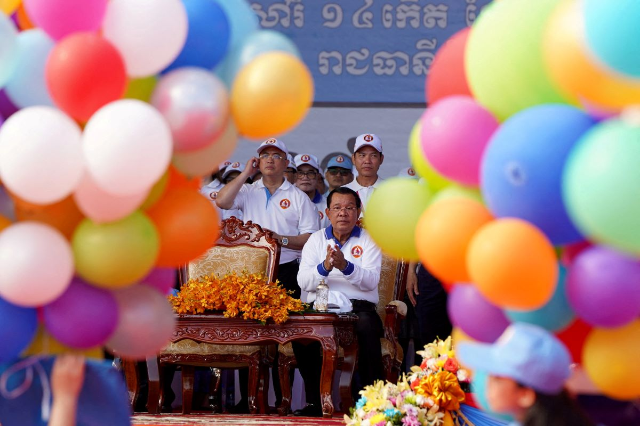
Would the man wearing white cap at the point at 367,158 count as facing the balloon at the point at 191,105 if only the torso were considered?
yes

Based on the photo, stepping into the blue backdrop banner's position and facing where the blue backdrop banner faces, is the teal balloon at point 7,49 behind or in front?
in front

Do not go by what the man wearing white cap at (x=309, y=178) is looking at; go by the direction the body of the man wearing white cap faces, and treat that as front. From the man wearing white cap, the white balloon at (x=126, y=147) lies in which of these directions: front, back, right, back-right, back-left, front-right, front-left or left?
front

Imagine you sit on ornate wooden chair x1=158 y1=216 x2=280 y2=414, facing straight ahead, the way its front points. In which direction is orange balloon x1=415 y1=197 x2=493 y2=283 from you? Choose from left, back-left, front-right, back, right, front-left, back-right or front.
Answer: front-left

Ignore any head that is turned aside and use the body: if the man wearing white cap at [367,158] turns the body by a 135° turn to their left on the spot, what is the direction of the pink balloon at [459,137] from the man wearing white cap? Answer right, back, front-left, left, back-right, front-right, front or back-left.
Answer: back-right

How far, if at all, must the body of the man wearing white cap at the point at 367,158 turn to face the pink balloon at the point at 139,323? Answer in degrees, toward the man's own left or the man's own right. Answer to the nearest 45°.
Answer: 0° — they already face it

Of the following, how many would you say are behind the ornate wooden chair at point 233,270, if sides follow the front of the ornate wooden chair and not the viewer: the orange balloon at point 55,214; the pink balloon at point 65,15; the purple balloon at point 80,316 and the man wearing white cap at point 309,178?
1

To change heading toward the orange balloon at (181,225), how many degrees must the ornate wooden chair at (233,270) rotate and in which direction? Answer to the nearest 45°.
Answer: approximately 45° to its left

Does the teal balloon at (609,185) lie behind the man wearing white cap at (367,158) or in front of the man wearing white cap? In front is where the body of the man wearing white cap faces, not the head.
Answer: in front

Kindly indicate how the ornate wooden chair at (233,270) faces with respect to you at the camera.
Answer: facing the viewer and to the left of the viewer

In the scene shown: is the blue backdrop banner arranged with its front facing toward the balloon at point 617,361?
yes

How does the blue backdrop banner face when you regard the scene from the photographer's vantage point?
facing the viewer

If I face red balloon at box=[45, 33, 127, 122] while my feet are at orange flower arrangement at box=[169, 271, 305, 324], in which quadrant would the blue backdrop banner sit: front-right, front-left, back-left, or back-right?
back-left

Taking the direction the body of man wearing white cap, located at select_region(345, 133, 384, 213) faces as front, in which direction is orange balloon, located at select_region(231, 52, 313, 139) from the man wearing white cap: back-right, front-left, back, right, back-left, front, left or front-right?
front

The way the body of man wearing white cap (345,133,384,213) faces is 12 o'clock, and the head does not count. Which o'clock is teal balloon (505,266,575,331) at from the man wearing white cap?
The teal balloon is roughly at 12 o'clock from the man wearing white cap.

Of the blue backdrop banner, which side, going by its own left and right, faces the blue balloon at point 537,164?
front

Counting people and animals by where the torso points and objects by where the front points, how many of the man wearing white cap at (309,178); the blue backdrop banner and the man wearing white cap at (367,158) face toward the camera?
3

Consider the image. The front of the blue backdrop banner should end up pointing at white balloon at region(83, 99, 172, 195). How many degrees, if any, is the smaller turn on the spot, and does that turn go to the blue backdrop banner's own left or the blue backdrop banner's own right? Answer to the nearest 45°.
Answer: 0° — it already faces it
